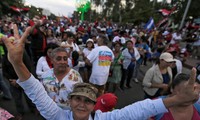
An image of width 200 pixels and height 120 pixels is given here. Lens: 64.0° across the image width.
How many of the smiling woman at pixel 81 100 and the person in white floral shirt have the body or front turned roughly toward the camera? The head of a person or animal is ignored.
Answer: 2

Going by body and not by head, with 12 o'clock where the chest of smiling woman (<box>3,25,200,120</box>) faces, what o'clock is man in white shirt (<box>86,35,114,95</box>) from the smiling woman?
The man in white shirt is roughly at 6 o'clock from the smiling woman.

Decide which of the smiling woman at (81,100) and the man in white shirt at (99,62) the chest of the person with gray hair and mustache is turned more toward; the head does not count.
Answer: the smiling woman

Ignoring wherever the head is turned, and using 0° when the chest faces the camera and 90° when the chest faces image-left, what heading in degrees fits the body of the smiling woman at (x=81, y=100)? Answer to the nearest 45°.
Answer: approximately 0°
